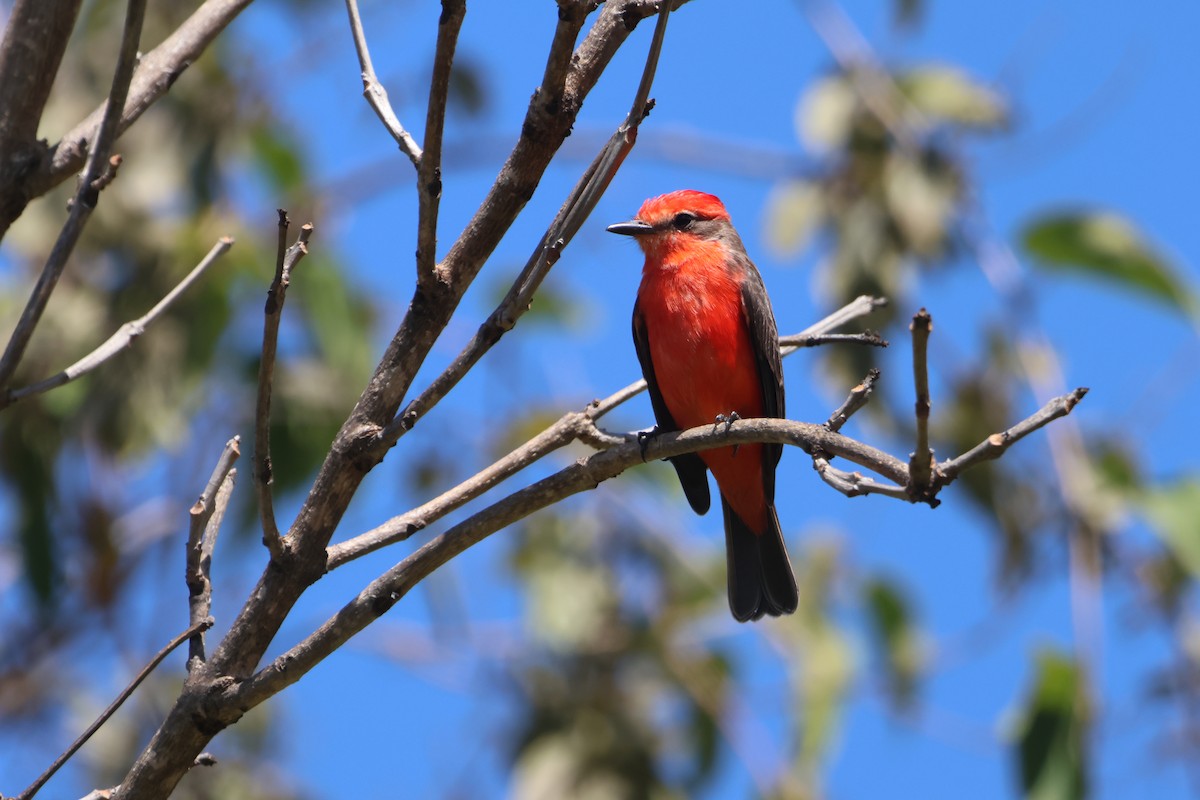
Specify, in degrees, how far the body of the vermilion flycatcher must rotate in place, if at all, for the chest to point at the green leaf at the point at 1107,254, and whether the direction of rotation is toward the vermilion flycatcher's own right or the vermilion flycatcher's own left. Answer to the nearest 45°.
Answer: approximately 180°

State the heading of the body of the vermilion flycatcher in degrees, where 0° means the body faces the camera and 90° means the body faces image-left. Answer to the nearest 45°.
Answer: approximately 45°

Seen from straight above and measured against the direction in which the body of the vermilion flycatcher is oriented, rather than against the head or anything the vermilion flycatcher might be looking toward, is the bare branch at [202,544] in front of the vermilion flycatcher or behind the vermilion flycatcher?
in front

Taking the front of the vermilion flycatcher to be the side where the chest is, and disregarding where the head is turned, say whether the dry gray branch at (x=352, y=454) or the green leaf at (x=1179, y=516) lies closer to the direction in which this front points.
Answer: the dry gray branch
